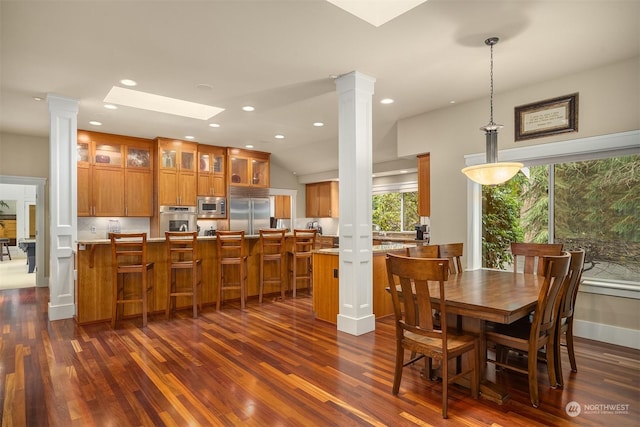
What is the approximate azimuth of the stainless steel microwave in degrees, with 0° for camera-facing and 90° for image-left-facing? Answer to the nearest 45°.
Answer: approximately 0°

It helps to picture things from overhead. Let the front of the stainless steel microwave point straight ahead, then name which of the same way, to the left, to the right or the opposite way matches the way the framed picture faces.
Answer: to the right

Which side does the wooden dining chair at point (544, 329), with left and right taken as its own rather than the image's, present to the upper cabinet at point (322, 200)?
front

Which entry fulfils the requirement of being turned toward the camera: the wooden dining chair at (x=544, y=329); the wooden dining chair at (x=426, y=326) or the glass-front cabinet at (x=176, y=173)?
the glass-front cabinet

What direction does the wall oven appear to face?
toward the camera

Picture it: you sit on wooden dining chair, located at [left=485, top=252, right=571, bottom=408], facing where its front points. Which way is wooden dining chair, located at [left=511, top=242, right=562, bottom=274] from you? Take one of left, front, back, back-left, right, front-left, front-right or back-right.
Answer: front-right

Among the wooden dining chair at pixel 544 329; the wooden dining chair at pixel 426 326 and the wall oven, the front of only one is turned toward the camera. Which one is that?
the wall oven

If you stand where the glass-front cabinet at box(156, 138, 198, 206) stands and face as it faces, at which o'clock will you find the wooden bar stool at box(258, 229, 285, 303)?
The wooden bar stool is roughly at 11 o'clock from the glass-front cabinet.

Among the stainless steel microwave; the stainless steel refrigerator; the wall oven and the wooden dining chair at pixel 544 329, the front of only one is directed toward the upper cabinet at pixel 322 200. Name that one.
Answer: the wooden dining chair

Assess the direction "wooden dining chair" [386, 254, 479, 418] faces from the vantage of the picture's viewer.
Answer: facing away from the viewer and to the right of the viewer

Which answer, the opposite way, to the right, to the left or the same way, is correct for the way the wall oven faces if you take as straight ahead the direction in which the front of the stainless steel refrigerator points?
the same way

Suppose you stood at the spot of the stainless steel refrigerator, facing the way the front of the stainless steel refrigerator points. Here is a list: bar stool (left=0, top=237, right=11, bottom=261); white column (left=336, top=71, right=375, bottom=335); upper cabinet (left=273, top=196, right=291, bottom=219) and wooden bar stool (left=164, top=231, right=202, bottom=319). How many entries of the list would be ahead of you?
2

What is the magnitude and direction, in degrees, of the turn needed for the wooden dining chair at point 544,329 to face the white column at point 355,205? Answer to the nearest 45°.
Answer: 0° — it already faces it

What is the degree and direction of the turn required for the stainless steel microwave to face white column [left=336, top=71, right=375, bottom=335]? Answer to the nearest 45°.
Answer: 0° — it already faces it

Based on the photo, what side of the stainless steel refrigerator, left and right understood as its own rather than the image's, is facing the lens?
front
